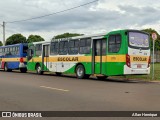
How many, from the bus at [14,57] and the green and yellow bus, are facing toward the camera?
0
